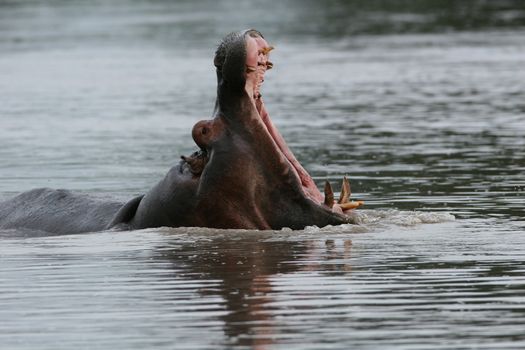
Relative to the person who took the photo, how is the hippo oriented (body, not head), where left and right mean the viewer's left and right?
facing to the right of the viewer
